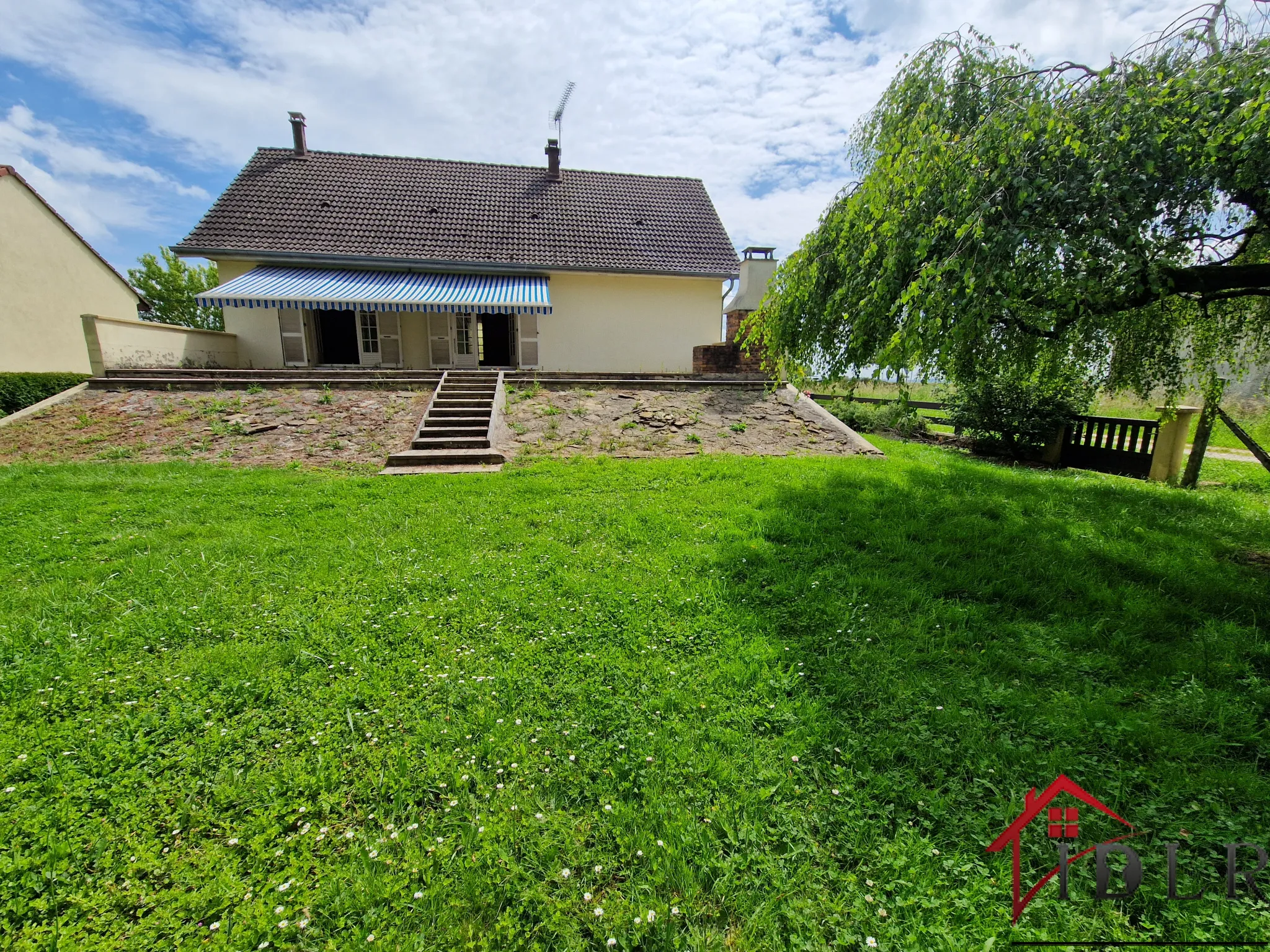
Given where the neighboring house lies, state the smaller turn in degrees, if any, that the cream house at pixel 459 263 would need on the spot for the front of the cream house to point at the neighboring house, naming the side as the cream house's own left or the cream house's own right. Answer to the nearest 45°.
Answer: approximately 90° to the cream house's own right

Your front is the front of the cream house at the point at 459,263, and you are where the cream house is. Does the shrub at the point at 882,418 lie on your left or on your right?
on your left

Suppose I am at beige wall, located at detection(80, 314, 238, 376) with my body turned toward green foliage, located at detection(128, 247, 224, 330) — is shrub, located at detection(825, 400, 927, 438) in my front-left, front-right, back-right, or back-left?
back-right

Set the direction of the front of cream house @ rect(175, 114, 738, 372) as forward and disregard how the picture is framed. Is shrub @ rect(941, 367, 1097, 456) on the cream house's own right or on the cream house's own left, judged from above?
on the cream house's own left

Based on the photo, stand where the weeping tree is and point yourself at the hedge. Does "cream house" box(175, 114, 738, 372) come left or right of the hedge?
right

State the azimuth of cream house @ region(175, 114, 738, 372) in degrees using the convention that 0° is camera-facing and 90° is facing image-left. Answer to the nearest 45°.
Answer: approximately 0°

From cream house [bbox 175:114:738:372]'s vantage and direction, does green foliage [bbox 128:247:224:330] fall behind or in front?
behind

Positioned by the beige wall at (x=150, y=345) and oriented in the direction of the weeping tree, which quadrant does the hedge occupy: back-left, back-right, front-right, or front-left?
back-right

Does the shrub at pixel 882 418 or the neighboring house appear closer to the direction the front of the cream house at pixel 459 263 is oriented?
the shrub
